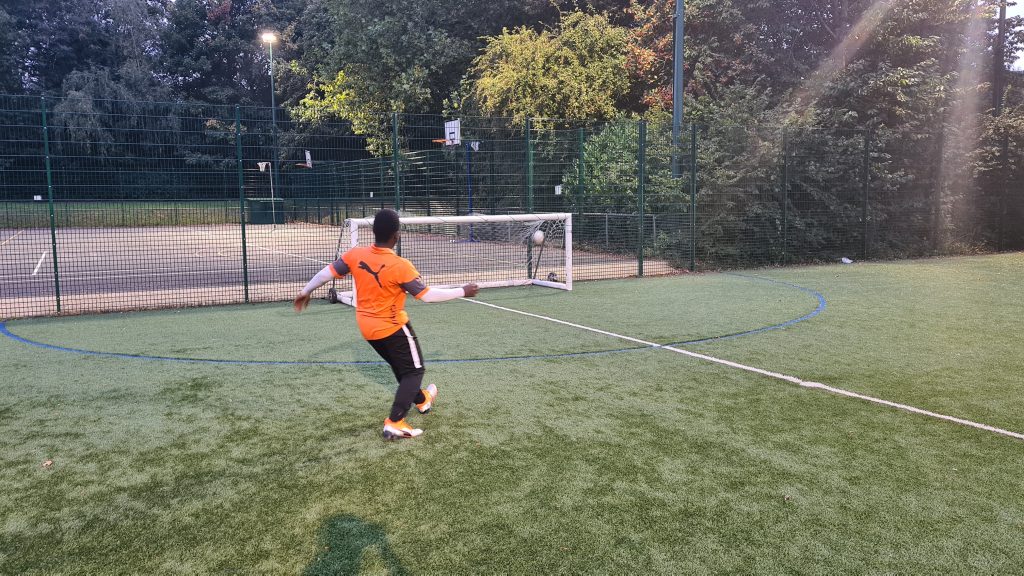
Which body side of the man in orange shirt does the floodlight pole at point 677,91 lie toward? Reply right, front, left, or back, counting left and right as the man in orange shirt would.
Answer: front

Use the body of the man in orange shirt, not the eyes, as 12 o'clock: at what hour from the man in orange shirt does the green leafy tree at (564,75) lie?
The green leafy tree is roughly at 11 o'clock from the man in orange shirt.

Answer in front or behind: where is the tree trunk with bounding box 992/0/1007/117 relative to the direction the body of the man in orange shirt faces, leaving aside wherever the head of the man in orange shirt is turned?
in front

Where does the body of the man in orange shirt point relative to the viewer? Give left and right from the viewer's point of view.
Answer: facing away from the viewer and to the right of the viewer

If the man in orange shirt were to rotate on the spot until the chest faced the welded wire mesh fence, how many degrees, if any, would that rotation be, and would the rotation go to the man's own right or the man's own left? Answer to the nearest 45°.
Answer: approximately 45° to the man's own left

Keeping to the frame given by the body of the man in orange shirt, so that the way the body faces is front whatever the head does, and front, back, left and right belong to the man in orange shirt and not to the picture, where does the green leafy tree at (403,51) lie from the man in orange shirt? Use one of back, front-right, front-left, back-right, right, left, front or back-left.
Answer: front-left

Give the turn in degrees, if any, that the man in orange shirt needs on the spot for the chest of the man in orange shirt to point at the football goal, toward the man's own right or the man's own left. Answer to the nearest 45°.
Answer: approximately 45° to the man's own left
